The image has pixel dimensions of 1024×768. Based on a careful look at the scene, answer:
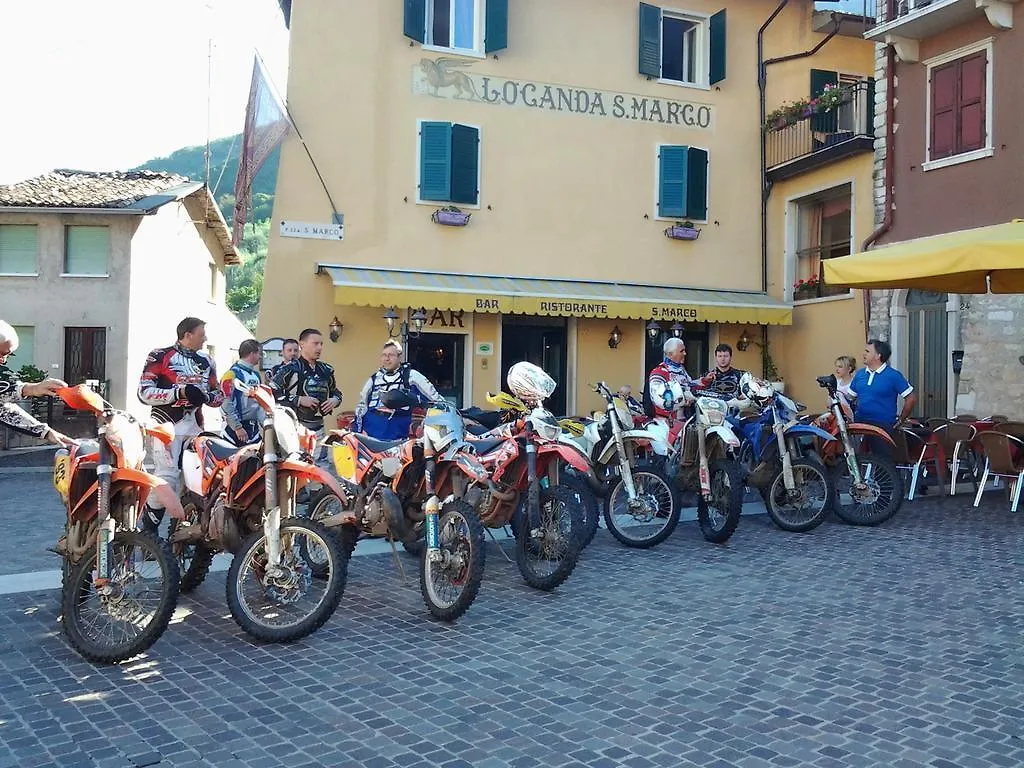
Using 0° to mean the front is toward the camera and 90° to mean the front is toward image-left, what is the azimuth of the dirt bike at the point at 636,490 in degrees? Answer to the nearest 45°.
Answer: approximately 315°

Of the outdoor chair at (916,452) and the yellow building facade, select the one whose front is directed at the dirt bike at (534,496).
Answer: the yellow building facade

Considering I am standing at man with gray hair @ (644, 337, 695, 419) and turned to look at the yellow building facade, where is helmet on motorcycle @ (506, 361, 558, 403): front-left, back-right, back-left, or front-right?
back-left

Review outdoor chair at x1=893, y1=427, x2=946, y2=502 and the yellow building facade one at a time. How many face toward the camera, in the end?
1

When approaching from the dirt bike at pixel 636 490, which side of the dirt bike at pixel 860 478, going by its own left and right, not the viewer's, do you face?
right

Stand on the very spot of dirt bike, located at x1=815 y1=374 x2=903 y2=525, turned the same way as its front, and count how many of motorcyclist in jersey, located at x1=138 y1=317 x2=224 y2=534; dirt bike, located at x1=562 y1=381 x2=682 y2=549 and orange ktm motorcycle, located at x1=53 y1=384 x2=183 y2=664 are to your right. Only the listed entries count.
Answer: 3

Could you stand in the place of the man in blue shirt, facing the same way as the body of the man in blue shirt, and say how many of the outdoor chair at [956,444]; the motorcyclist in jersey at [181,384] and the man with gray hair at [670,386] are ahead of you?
2

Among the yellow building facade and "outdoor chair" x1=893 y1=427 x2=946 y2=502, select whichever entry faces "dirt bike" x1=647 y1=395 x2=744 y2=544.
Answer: the yellow building facade

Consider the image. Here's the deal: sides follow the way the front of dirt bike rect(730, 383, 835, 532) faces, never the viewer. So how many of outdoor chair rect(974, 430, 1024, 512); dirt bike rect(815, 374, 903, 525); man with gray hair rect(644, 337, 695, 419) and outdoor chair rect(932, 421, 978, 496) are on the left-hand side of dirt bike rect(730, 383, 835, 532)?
3

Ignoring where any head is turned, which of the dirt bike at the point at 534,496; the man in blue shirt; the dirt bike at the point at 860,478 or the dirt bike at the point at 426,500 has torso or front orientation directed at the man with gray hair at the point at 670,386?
the man in blue shirt

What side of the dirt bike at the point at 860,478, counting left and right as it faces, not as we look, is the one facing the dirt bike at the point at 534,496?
right
